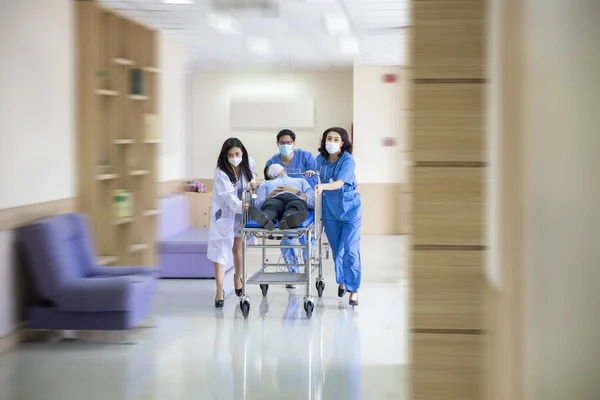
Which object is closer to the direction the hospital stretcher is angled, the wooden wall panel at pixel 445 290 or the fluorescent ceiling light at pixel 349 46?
the wooden wall panel

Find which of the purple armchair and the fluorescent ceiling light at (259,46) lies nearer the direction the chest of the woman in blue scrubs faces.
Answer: the purple armchair

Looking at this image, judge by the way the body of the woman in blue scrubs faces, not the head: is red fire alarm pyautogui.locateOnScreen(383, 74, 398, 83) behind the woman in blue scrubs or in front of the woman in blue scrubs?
behind

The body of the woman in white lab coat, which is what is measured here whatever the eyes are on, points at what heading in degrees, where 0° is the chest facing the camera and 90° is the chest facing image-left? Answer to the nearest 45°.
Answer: approximately 315°

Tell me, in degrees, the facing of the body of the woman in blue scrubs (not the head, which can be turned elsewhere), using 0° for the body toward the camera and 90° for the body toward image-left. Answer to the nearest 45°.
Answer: approximately 45°

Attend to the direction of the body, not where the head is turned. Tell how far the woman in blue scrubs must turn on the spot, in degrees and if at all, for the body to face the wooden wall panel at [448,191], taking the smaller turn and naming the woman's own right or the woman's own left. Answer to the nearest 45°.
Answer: approximately 45° to the woman's own left

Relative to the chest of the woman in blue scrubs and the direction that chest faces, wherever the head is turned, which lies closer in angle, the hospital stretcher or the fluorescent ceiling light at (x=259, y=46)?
the hospital stretcher
